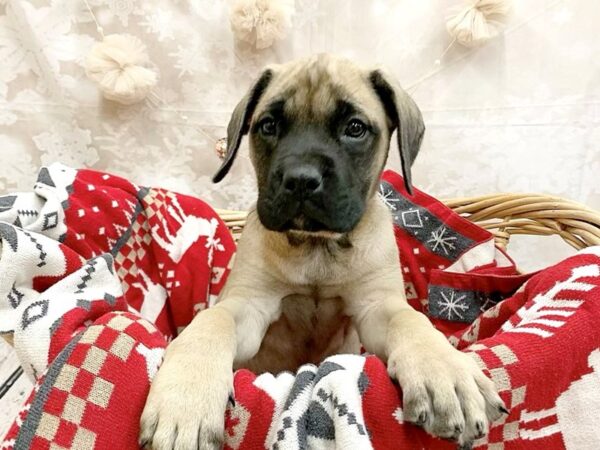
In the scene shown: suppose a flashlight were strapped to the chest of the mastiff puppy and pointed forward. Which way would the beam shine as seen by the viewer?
toward the camera

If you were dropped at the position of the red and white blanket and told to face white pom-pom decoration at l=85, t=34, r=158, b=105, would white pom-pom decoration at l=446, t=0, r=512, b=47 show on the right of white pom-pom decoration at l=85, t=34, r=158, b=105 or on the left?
right

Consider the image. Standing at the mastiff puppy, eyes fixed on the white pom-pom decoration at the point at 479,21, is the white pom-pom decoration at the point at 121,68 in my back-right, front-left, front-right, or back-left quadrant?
front-left

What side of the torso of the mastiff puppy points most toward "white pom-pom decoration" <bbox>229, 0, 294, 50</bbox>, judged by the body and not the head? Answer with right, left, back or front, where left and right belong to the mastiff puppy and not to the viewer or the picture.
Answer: back

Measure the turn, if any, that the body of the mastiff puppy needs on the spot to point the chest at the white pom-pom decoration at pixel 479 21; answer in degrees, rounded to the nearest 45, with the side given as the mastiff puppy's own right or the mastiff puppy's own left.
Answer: approximately 135° to the mastiff puppy's own left

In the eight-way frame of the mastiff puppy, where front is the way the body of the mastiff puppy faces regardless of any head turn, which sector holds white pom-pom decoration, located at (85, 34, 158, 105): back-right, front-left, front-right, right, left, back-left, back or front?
back-right
